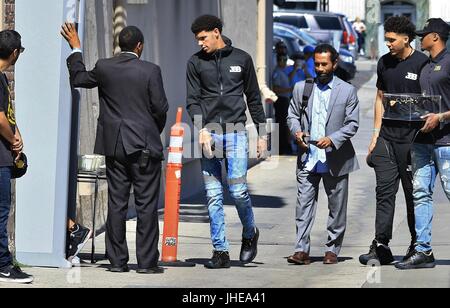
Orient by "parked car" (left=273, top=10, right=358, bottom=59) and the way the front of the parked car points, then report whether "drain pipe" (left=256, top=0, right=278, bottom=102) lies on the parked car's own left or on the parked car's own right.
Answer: on the parked car's own left

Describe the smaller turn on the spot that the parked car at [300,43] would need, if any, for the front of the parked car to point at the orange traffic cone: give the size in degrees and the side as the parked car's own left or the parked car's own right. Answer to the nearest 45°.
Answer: approximately 45° to the parked car's own right

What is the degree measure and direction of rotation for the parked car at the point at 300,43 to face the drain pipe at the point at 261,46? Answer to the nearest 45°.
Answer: approximately 45° to its right

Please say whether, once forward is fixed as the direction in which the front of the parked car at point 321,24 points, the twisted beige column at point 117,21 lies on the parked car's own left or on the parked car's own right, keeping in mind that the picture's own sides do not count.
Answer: on the parked car's own left

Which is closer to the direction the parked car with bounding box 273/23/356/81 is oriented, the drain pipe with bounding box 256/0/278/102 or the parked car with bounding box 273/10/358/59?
the drain pipe

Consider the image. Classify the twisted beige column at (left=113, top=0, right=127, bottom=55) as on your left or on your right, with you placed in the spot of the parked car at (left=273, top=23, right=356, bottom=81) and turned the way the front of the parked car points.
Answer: on your right

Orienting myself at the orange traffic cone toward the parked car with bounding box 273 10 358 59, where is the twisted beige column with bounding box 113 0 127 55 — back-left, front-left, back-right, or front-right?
front-left

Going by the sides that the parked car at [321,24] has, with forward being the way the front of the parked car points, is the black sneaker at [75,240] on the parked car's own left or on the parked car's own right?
on the parked car's own left

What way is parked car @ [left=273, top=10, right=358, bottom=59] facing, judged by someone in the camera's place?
facing away from the viewer and to the left of the viewer
